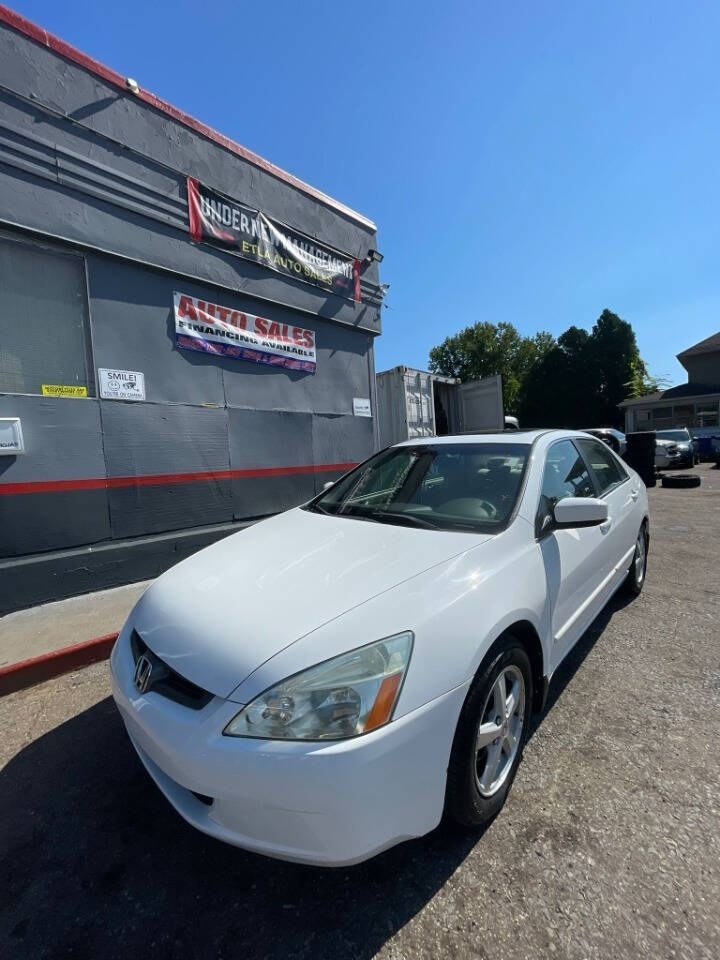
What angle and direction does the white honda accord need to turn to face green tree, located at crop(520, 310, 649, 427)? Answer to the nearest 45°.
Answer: approximately 180°

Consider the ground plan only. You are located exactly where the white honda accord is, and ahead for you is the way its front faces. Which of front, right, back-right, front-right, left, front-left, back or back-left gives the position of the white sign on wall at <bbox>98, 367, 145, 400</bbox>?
right

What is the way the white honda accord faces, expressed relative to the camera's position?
facing the viewer and to the left of the viewer

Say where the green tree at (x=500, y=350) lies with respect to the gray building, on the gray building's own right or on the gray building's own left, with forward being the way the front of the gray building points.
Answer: on the gray building's own left

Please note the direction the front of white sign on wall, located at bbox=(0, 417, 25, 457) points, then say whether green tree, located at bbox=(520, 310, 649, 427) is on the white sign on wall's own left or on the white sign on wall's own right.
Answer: on the white sign on wall's own left

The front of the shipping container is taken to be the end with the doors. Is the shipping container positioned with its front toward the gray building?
no

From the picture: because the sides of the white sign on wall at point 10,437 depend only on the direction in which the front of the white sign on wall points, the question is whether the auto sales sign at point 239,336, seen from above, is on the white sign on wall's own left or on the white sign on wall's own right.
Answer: on the white sign on wall's own left

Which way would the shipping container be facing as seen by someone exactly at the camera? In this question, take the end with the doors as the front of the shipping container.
facing the viewer and to the right of the viewer

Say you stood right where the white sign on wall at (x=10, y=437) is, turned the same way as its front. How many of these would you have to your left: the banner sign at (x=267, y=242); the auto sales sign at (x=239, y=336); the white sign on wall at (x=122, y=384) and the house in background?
4

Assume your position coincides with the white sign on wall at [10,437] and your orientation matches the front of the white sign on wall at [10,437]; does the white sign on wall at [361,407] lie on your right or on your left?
on your left

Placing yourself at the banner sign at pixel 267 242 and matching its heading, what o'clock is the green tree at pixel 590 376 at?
The green tree is roughly at 9 o'clock from the banner sign.

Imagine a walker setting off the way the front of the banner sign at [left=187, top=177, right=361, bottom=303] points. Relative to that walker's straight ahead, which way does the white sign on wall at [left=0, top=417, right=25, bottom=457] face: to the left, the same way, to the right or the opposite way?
the same way

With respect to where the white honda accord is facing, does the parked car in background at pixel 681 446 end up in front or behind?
behind

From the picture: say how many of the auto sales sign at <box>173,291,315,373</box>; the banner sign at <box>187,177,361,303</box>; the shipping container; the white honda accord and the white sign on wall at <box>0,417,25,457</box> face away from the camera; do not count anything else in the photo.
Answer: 0

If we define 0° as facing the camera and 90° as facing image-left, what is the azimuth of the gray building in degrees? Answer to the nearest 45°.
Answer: approximately 315°
